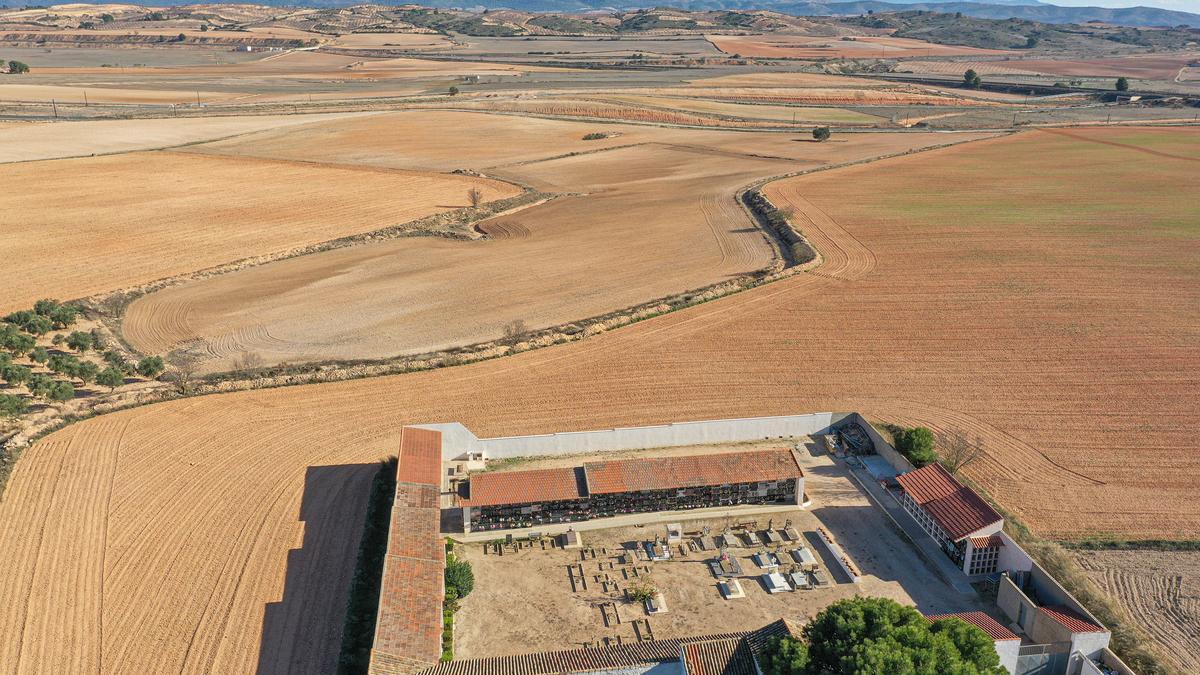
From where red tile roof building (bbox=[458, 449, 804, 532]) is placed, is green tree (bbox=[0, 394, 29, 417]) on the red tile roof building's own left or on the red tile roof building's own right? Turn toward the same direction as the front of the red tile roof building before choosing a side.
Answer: on the red tile roof building's own right

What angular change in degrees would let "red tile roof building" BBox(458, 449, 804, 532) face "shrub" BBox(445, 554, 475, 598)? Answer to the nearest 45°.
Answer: approximately 45° to its right

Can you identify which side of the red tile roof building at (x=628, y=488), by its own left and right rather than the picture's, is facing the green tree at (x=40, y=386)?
right

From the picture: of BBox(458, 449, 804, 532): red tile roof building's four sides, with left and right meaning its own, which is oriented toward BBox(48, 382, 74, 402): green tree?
right

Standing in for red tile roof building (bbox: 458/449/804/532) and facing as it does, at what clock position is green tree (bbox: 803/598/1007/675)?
The green tree is roughly at 11 o'clock from the red tile roof building.

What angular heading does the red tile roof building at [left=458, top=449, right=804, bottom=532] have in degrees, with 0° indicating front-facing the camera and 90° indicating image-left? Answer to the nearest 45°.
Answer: approximately 0°

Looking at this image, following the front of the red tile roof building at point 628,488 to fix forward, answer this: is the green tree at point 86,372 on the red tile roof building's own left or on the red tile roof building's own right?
on the red tile roof building's own right

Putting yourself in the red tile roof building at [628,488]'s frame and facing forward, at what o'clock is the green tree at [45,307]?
The green tree is roughly at 4 o'clock from the red tile roof building.

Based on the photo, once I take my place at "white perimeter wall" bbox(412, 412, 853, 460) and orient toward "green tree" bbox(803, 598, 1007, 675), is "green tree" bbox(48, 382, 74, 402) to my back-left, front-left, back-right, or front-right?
back-right

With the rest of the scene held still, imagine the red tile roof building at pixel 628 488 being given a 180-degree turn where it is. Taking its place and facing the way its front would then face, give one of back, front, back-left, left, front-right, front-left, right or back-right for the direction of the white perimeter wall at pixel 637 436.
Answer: front
